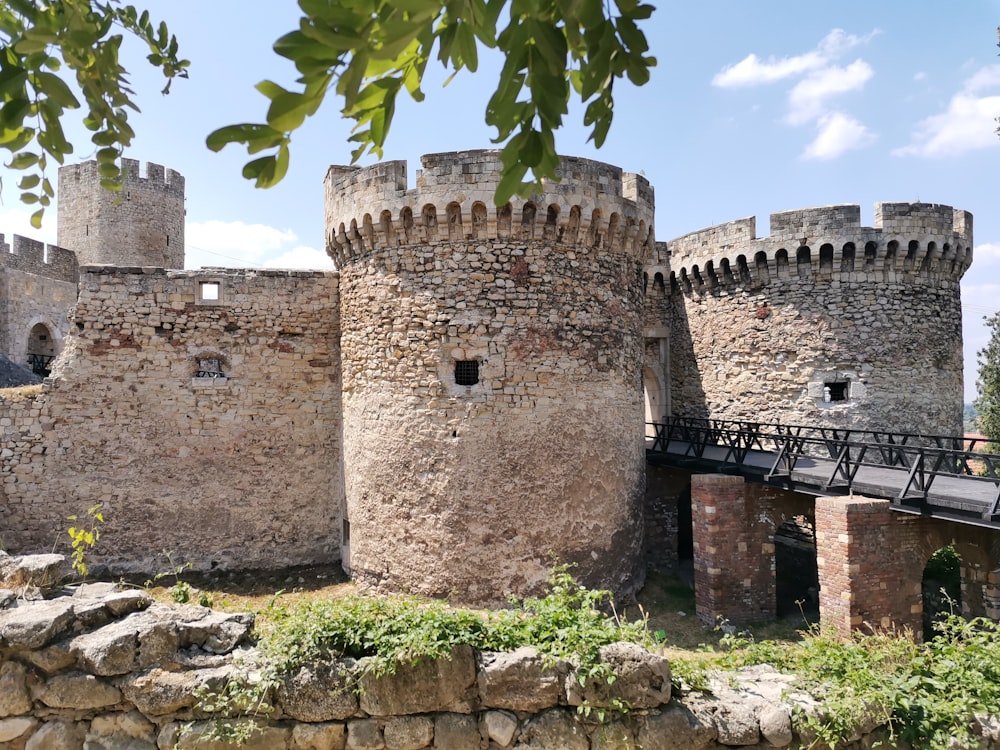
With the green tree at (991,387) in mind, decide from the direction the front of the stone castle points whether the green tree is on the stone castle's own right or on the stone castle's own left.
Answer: on the stone castle's own left

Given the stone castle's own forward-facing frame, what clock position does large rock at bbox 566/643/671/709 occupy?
The large rock is roughly at 1 o'clock from the stone castle.

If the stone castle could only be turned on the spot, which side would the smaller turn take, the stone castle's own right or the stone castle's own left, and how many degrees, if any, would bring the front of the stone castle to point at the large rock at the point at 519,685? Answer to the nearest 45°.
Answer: approximately 45° to the stone castle's own right

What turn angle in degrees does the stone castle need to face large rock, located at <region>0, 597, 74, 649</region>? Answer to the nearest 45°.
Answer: approximately 45° to its right

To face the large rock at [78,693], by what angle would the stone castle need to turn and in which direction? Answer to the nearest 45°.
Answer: approximately 45° to its right

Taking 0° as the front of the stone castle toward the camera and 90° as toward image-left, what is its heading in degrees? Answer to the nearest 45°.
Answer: approximately 315°

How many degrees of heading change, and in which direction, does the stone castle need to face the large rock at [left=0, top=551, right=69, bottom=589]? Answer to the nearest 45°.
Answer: approximately 45° to its right

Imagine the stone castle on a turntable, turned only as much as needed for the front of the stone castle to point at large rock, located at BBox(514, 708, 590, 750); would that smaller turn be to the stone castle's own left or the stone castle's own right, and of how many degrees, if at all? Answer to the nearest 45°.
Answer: approximately 45° to the stone castle's own right
